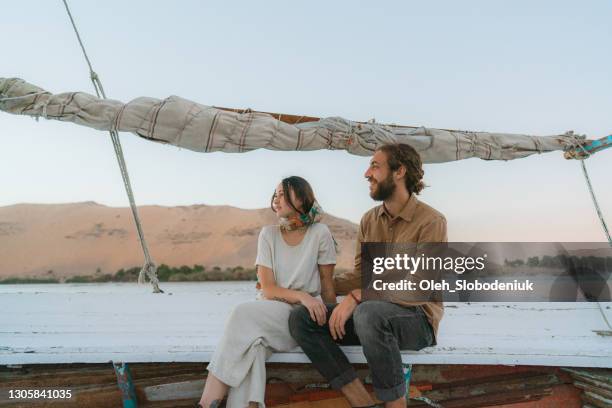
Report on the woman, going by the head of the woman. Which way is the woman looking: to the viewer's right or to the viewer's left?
to the viewer's left

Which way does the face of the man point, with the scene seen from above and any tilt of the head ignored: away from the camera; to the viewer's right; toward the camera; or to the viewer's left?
to the viewer's left

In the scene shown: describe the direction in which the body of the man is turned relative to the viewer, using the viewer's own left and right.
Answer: facing the viewer and to the left of the viewer
